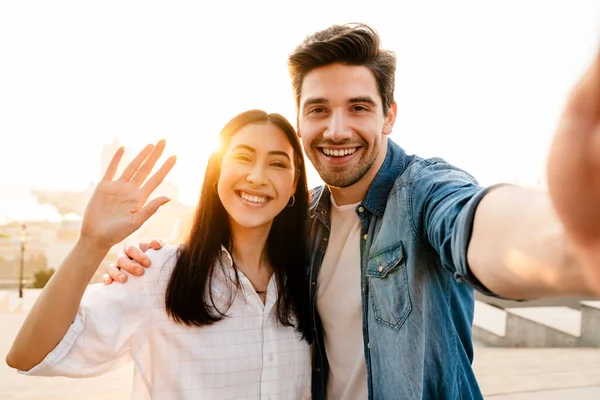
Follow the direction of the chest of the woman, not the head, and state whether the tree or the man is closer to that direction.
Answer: the man

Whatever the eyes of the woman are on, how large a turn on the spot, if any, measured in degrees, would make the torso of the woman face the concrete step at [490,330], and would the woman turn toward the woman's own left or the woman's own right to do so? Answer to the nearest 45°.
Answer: approximately 135° to the woman's own left

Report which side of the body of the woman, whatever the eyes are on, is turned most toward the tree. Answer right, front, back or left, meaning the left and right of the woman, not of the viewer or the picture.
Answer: back

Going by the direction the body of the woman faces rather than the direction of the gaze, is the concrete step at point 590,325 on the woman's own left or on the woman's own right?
on the woman's own left

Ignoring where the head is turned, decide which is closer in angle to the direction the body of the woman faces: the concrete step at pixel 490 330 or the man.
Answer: the man

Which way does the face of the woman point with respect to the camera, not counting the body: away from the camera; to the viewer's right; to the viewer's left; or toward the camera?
toward the camera

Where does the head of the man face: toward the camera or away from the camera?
toward the camera

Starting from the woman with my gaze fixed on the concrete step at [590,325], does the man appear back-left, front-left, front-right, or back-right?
front-right

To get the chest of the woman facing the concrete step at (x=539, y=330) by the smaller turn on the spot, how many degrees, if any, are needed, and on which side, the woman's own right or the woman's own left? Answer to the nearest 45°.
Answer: approximately 135° to the woman's own left

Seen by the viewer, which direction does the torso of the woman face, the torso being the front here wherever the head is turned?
toward the camera

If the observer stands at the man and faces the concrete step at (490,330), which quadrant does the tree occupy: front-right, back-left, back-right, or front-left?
front-left

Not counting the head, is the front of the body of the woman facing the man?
no
